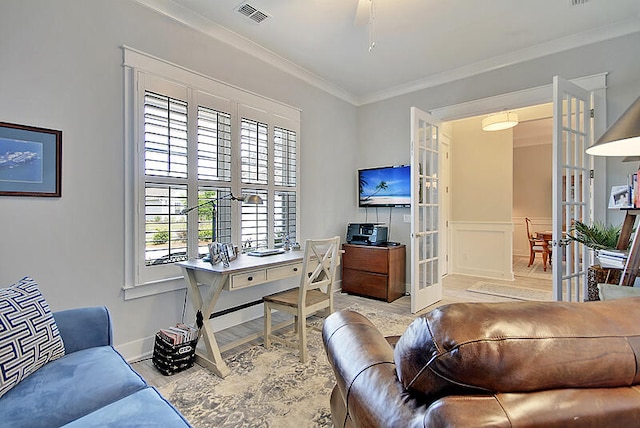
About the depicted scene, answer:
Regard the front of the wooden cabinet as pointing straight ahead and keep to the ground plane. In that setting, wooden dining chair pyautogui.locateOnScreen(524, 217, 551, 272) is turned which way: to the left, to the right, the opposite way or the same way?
to the left

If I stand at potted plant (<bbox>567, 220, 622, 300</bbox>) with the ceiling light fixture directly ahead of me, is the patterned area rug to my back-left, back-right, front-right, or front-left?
back-left

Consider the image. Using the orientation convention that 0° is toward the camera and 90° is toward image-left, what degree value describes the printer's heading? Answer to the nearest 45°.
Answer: approximately 45°

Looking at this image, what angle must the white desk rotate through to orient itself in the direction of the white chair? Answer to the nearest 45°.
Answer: approximately 45° to its left

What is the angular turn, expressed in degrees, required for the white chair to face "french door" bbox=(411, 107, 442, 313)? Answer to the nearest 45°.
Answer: approximately 90° to its right

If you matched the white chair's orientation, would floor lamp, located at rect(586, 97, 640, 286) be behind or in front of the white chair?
behind

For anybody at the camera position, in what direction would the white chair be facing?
facing away from the viewer and to the left of the viewer

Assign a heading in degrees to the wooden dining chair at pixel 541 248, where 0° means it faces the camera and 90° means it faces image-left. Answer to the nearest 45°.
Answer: approximately 270°

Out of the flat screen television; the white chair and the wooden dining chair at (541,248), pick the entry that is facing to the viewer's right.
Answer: the wooden dining chair
